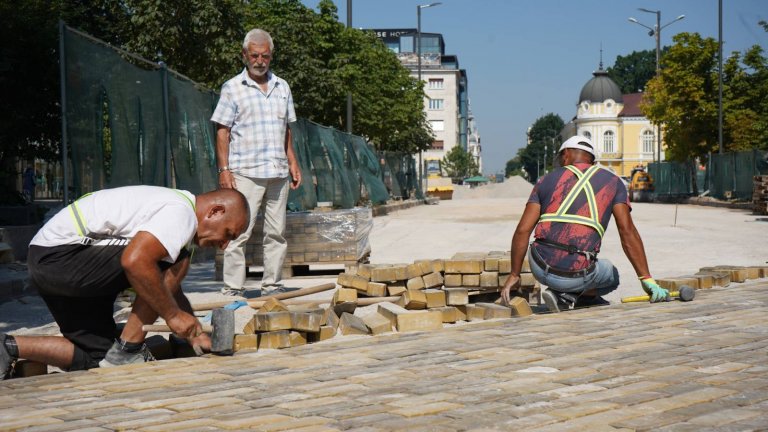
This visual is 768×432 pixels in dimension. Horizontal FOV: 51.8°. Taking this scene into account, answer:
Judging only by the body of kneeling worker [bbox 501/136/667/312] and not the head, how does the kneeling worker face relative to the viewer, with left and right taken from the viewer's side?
facing away from the viewer

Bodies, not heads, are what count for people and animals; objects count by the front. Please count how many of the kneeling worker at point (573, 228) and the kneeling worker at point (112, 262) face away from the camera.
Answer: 1

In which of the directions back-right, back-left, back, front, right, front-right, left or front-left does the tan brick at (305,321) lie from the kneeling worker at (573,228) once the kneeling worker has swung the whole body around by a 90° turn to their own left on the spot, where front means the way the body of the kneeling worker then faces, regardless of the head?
front-left

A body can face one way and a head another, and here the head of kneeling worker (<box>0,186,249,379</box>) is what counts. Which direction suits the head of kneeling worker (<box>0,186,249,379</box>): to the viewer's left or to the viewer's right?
to the viewer's right

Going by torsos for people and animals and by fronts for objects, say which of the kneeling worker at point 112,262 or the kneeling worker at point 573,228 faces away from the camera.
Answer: the kneeling worker at point 573,228

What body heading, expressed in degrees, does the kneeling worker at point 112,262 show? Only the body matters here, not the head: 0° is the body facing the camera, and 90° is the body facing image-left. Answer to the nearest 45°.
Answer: approximately 270°

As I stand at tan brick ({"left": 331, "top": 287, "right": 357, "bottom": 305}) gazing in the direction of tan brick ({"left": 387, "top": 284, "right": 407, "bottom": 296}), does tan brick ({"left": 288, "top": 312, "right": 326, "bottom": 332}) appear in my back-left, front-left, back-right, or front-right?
back-right

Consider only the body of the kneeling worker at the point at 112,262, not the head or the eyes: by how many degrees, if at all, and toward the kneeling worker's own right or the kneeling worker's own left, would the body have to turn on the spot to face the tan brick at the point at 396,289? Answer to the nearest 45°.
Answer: approximately 45° to the kneeling worker's own left

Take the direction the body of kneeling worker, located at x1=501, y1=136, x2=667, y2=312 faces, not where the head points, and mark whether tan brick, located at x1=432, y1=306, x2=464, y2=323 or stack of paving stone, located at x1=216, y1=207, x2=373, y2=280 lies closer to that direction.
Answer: the stack of paving stone

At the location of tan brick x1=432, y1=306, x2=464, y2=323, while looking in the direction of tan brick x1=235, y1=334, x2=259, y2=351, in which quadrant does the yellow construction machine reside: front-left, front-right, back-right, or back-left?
back-right
